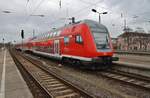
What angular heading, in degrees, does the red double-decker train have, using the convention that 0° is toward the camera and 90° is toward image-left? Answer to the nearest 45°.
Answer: approximately 315°
